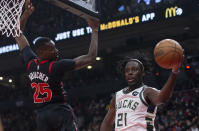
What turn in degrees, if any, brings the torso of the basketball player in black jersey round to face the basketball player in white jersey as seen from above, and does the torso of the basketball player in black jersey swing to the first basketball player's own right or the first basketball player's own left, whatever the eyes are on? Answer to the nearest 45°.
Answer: approximately 45° to the first basketball player's own right

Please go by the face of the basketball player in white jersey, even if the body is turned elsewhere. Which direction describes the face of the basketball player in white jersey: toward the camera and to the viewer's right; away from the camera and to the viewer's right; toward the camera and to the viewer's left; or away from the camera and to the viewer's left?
toward the camera and to the viewer's left

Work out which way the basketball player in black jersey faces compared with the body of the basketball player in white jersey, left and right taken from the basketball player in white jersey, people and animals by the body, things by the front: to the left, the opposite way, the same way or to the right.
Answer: the opposite way

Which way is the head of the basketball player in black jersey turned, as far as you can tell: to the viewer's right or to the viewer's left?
to the viewer's right

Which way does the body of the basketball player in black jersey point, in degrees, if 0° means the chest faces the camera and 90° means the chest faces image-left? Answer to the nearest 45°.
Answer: approximately 225°
